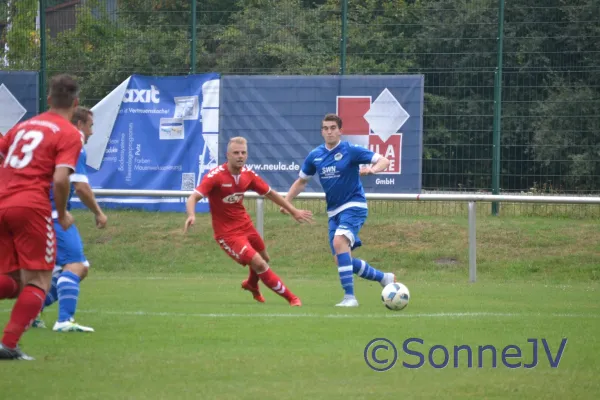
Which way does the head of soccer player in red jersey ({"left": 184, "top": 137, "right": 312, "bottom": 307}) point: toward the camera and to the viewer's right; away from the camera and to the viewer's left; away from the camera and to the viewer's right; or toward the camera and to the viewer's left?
toward the camera and to the viewer's right

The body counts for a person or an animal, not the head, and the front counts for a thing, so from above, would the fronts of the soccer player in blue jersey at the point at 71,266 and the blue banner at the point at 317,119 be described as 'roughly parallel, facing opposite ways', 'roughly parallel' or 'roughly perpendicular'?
roughly perpendicular

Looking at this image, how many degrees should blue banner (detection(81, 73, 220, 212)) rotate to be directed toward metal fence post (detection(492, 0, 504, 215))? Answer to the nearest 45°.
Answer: approximately 90° to its left

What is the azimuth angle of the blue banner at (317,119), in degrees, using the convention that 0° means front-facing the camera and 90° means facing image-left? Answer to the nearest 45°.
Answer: approximately 0°

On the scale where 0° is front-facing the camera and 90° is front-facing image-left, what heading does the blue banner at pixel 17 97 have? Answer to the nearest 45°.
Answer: approximately 0°

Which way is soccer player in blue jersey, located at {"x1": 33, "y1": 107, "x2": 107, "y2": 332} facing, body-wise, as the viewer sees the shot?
to the viewer's right

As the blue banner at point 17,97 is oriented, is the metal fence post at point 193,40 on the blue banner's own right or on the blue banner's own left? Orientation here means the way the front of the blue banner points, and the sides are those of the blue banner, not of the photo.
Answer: on the blue banner's own left

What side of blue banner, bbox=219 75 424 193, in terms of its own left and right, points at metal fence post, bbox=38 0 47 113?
right

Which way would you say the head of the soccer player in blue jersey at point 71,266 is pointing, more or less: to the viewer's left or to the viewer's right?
to the viewer's right

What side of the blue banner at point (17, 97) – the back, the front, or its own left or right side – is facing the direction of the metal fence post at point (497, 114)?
left
